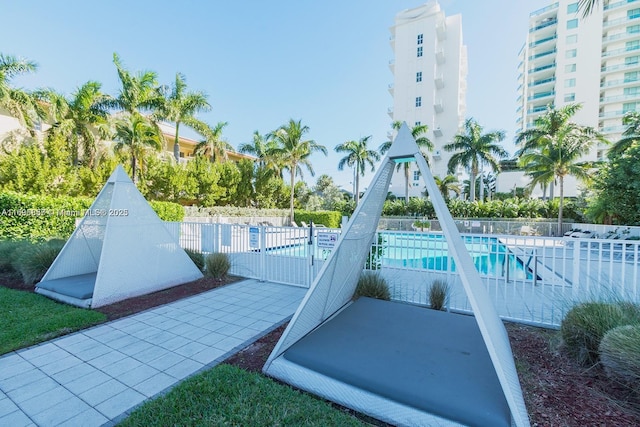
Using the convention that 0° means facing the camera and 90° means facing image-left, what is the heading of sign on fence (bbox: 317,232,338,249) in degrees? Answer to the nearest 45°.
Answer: approximately 0°

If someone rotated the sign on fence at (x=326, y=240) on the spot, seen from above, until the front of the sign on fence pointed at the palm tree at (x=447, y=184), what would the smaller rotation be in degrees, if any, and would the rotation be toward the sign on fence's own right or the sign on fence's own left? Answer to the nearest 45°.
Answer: approximately 135° to the sign on fence's own left

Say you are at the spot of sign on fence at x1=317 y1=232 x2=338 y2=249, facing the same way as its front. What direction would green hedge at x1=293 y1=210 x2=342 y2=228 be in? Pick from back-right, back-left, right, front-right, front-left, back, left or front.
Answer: back

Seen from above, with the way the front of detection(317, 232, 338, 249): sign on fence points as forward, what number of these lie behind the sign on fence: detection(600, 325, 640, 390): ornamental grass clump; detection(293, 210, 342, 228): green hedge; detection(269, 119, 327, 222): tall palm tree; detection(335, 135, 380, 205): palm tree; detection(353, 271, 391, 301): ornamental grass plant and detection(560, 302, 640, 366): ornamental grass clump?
3

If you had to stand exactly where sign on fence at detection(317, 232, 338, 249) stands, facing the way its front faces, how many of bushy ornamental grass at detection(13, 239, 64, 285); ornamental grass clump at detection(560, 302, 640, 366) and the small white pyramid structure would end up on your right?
2

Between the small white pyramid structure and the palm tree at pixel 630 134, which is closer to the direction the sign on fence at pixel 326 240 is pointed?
the small white pyramid structure

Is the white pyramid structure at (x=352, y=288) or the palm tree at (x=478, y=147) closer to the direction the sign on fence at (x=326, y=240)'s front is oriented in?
the white pyramid structure

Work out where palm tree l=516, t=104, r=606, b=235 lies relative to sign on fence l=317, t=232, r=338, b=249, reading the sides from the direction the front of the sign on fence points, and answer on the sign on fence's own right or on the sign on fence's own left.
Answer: on the sign on fence's own left

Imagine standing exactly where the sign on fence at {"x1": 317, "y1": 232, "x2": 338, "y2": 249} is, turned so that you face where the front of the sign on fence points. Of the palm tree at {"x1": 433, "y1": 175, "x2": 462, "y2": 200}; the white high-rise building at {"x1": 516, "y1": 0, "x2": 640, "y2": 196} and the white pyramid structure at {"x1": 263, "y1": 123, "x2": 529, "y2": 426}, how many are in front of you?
1

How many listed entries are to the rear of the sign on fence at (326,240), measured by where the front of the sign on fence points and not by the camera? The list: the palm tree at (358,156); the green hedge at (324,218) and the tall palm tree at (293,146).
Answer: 3

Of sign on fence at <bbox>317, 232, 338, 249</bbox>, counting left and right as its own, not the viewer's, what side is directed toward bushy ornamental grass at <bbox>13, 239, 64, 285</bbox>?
right

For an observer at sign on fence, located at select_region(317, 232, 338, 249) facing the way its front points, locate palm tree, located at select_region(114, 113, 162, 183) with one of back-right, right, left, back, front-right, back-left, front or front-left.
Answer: back-right

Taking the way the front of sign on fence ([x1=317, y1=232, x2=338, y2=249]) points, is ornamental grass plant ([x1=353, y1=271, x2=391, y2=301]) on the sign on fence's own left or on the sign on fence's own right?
on the sign on fence's own left

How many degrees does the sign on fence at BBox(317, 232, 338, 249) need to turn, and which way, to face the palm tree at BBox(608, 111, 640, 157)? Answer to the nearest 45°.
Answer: approximately 135° to its left
